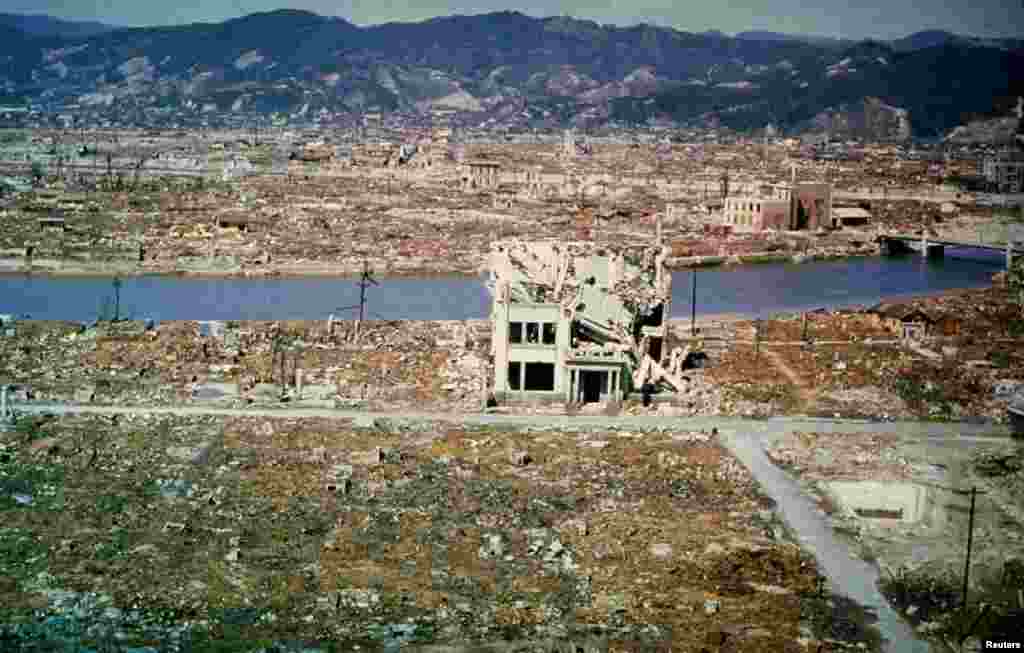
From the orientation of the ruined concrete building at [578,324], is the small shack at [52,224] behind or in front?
behind

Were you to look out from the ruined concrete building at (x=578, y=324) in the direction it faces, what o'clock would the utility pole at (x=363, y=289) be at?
The utility pole is roughly at 5 o'clock from the ruined concrete building.

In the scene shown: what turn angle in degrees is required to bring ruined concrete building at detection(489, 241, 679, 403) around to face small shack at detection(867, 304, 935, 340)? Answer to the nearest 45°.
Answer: approximately 135° to its left

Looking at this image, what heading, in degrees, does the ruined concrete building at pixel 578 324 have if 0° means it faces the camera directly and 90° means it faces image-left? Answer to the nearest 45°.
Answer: approximately 0°
